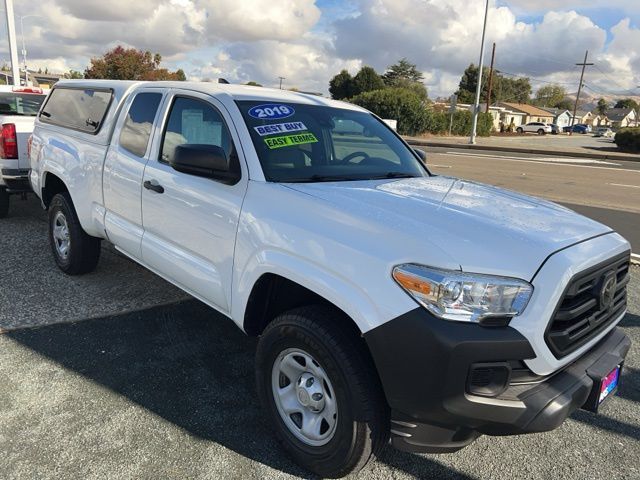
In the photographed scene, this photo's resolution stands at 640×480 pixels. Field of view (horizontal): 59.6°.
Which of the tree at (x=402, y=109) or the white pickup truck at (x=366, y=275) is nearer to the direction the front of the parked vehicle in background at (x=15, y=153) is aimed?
the tree

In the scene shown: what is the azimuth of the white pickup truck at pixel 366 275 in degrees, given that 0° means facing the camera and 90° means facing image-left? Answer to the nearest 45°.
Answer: approximately 315°

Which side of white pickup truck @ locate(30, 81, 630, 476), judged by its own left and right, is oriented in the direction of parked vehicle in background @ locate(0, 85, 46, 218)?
back

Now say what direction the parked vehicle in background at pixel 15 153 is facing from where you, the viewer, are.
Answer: facing away from the viewer and to the left of the viewer

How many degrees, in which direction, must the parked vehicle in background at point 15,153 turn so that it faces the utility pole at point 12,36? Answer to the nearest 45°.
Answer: approximately 45° to its right

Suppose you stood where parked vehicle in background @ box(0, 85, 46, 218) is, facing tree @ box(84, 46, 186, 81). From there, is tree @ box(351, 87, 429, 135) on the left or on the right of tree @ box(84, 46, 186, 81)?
right

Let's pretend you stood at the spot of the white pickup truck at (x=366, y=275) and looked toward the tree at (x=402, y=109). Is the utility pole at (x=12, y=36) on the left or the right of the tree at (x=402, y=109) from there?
left

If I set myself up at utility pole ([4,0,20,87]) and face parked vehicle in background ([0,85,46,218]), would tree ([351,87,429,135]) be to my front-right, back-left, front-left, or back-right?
back-left

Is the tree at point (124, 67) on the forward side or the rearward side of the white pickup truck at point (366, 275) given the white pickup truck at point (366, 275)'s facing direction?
on the rearward side

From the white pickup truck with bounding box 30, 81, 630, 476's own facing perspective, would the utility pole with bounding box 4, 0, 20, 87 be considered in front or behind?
behind

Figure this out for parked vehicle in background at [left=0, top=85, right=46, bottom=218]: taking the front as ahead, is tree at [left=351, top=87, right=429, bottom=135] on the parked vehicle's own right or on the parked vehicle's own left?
on the parked vehicle's own right

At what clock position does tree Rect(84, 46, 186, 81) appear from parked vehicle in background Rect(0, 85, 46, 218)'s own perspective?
The tree is roughly at 12 o'clock from the parked vehicle in background.
